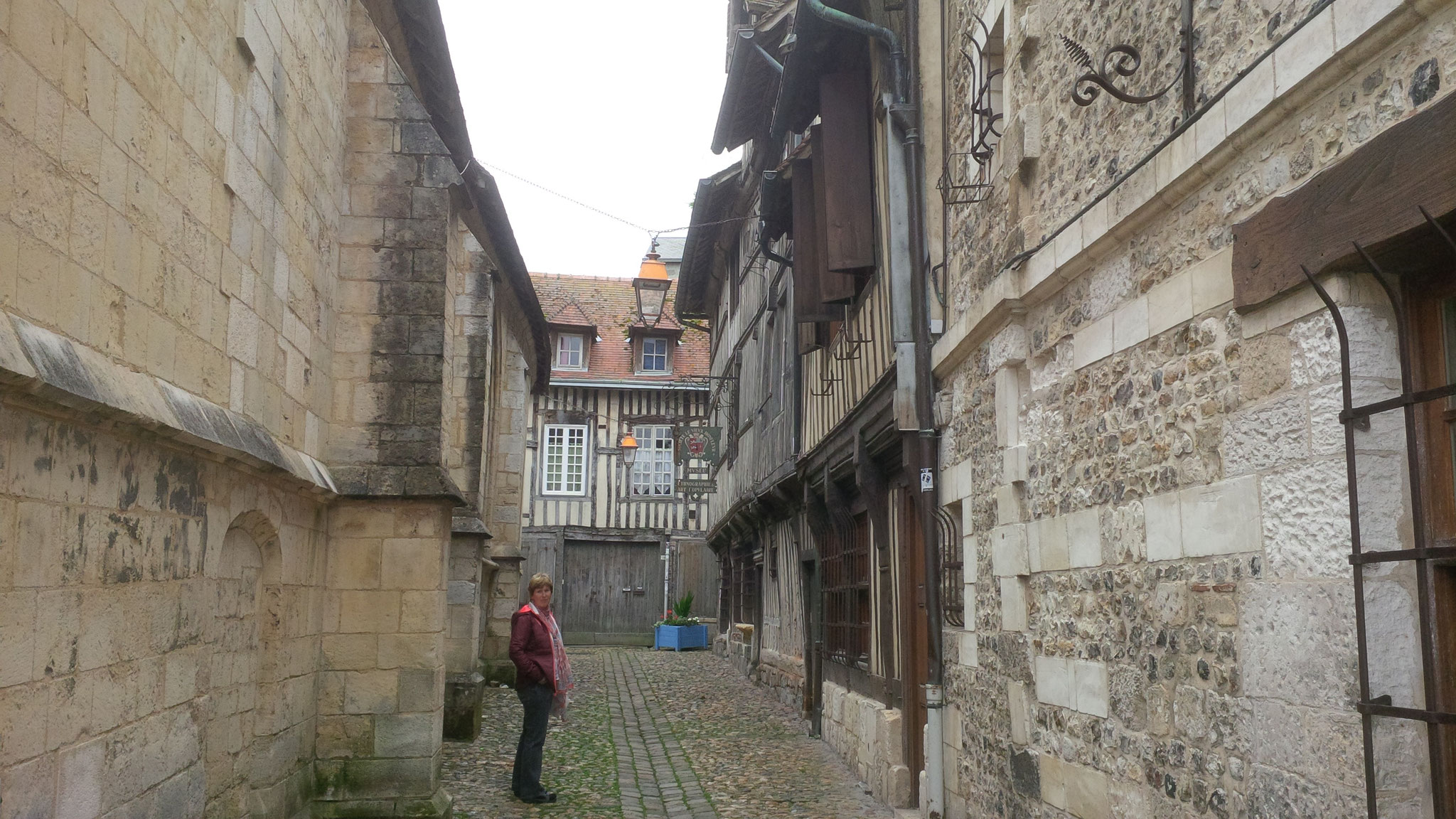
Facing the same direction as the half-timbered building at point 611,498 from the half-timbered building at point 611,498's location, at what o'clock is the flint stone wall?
The flint stone wall is roughly at 12 o'clock from the half-timbered building.

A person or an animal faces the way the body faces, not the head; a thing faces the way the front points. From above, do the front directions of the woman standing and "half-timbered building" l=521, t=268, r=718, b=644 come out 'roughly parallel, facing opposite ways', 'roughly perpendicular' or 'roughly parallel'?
roughly perpendicular

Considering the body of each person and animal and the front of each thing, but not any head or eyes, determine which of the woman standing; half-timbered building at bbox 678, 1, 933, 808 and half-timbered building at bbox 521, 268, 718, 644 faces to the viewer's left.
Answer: half-timbered building at bbox 678, 1, 933, 808

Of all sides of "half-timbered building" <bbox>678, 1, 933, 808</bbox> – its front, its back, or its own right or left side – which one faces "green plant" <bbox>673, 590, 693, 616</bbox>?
right

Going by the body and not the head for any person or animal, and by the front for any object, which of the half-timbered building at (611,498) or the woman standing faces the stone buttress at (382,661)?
the half-timbered building

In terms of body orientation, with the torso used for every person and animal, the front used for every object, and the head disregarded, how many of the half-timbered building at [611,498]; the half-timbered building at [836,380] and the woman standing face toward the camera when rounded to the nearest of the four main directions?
1

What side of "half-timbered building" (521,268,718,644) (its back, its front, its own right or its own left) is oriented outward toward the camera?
front

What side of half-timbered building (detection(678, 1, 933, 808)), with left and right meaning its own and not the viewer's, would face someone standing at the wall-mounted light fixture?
right

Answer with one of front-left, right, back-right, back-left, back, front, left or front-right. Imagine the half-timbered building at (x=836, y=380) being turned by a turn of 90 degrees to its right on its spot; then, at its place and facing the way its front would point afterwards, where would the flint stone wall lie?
back

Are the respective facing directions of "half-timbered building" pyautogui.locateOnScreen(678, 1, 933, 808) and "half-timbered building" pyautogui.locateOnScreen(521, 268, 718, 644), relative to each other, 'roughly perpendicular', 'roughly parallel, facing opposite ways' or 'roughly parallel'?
roughly perpendicular

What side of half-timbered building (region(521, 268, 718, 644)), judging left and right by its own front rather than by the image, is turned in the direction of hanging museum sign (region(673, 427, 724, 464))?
front

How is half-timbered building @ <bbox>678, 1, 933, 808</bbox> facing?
to the viewer's left

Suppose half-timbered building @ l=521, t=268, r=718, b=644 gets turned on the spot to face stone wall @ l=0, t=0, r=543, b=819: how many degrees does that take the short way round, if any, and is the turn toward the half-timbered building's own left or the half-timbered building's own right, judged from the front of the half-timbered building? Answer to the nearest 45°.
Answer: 0° — it already faces it

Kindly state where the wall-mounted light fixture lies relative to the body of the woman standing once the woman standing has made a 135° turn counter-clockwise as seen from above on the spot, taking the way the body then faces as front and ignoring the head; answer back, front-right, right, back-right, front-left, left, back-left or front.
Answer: front-right

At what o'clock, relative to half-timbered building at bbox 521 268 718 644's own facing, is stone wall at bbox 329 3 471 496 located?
The stone wall is roughly at 12 o'clock from the half-timbered building.

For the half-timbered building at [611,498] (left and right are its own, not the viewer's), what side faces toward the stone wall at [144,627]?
front

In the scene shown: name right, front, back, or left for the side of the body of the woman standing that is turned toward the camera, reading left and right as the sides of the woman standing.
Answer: right

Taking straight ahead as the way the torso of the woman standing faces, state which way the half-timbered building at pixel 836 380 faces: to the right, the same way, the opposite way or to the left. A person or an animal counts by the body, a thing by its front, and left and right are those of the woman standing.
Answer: the opposite way

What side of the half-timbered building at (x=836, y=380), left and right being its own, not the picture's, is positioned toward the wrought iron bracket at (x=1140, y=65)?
left
